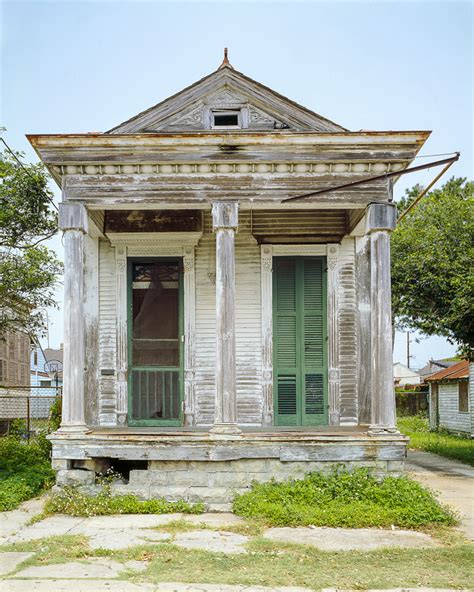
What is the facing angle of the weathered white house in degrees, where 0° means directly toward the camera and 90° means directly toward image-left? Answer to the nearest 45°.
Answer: approximately 0°

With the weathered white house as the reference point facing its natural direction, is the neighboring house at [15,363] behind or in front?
behind

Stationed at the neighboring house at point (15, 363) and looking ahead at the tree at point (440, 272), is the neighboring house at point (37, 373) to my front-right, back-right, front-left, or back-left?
back-left

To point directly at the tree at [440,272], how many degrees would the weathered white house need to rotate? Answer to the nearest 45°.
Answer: approximately 135° to its left

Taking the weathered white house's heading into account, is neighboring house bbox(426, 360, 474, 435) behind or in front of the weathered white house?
behind
